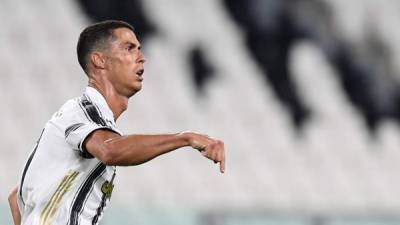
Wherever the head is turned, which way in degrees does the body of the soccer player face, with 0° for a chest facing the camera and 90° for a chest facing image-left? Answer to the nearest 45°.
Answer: approximately 270°
